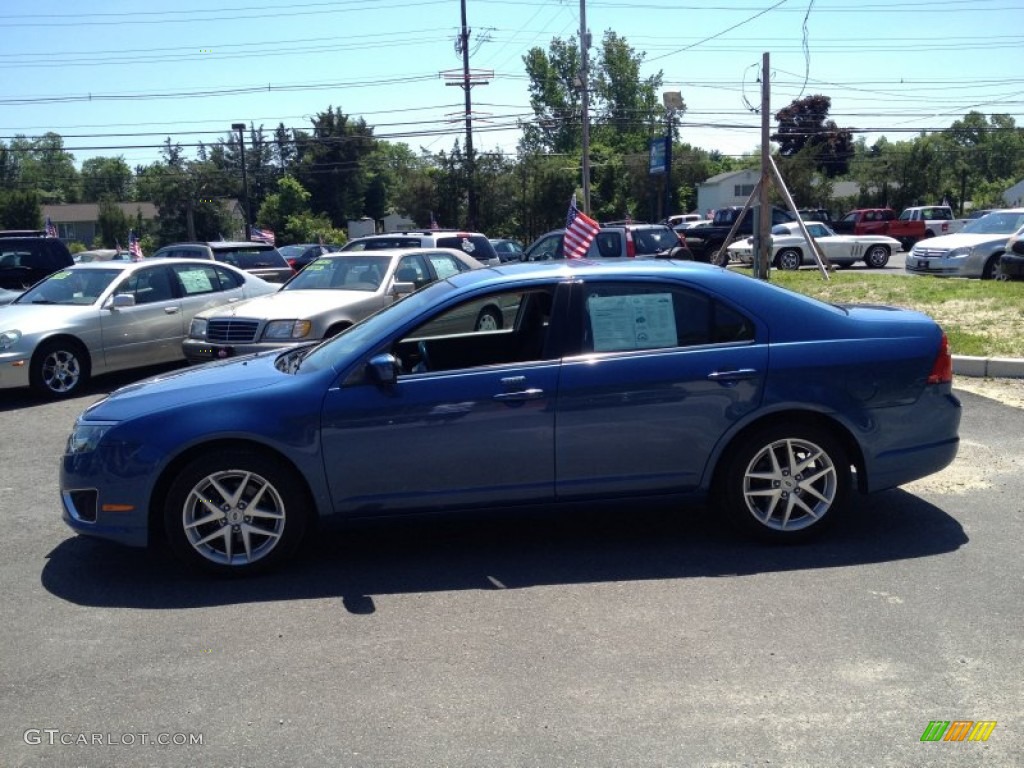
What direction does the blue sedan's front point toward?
to the viewer's left

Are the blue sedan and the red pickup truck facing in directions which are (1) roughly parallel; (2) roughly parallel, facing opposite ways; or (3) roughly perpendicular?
roughly parallel

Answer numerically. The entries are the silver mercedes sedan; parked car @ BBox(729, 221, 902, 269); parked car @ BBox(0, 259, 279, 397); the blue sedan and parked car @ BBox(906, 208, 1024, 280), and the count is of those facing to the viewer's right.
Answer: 1

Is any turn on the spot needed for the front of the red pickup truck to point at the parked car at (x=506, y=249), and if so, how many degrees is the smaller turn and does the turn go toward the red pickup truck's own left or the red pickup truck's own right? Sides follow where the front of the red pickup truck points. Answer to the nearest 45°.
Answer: approximately 45° to the red pickup truck's own left

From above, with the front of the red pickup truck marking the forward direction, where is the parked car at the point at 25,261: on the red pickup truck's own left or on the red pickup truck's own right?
on the red pickup truck's own left

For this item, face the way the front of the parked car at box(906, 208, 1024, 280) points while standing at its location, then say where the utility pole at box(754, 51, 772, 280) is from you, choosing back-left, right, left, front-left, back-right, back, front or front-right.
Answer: front

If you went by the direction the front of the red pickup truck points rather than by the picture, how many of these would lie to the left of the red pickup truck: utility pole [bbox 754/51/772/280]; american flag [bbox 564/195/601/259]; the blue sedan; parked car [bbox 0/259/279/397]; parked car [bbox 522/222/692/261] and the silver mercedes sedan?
6

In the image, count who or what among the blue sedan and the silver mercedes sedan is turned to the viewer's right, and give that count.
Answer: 0

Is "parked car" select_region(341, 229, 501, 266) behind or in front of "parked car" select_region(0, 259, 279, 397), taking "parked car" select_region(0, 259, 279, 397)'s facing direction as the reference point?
behind

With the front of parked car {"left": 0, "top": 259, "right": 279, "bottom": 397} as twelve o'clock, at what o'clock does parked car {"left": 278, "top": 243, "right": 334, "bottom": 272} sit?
parked car {"left": 278, "top": 243, "right": 334, "bottom": 272} is roughly at 5 o'clock from parked car {"left": 0, "top": 259, "right": 279, "bottom": 397}.

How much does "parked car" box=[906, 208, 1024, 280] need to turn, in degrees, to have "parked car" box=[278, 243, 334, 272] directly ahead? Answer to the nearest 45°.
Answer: approximately 45° to its right

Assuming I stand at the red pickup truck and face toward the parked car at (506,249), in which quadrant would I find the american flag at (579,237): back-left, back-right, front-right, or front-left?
front-left

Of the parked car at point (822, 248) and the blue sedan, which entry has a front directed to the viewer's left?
the blue sedan

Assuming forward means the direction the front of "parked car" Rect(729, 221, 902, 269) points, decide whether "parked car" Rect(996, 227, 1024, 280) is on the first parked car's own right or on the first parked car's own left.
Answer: on the first parked car's own right

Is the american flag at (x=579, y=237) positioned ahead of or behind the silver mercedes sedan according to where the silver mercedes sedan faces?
behind

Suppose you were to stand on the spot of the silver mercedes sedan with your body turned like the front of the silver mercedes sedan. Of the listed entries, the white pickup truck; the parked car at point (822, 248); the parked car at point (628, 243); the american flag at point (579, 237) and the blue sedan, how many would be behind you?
4
